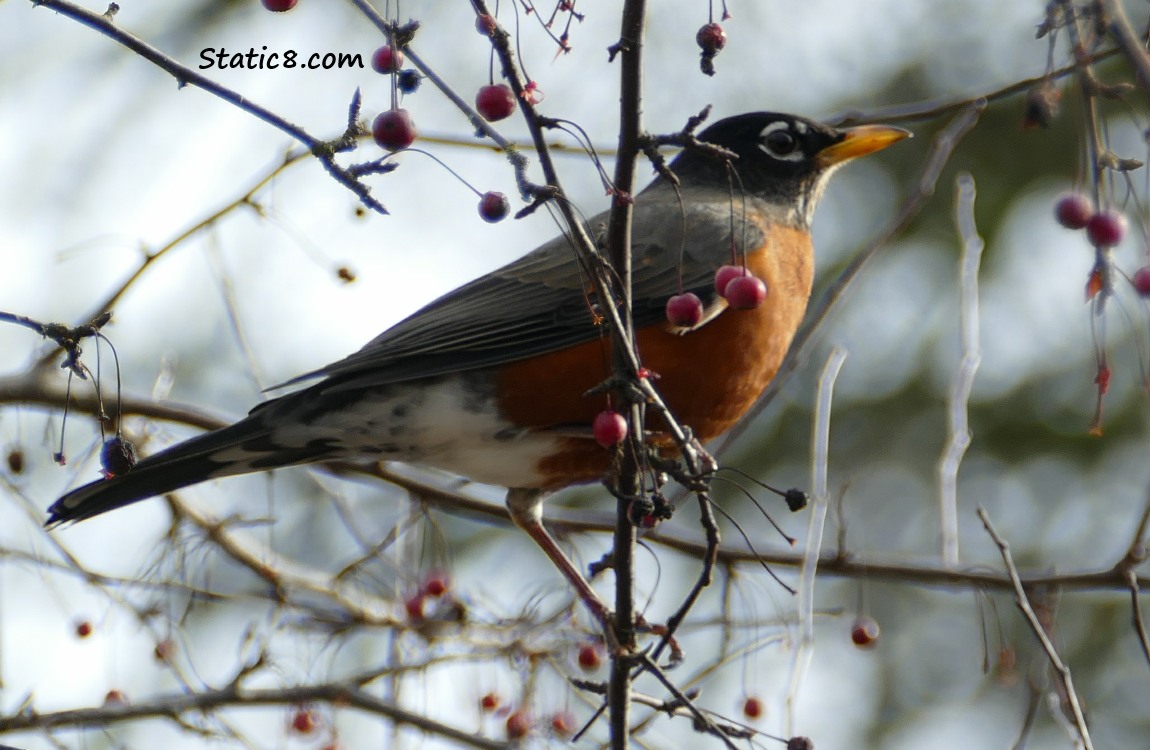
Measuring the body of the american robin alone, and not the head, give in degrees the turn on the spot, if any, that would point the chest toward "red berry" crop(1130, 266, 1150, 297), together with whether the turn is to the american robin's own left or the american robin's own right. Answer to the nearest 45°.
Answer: approximately 45° to the american robin's own right

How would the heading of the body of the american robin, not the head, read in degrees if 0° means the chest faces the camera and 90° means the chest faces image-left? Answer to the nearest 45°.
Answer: approximately 270°
